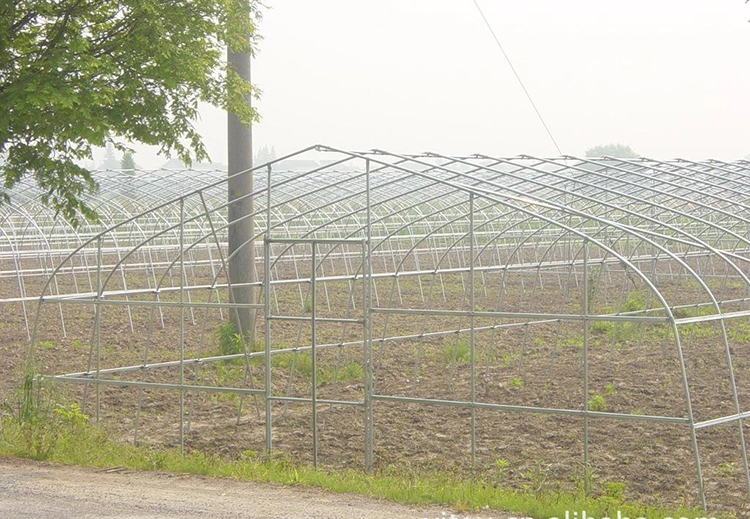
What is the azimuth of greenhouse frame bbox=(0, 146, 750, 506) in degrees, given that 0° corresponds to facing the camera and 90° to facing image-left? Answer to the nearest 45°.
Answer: approximately 45°
